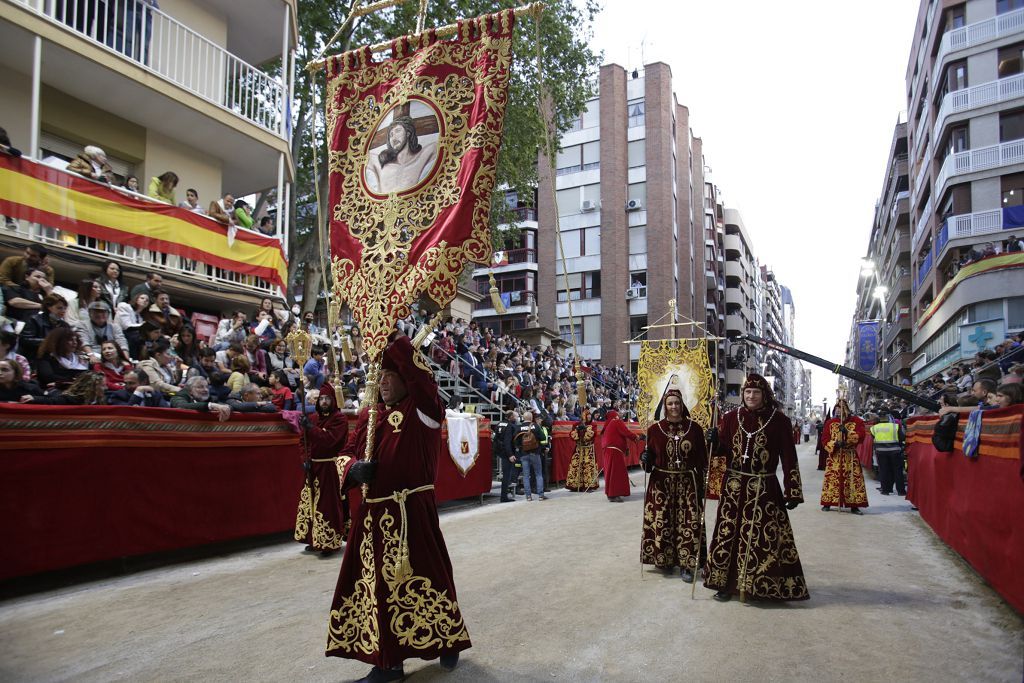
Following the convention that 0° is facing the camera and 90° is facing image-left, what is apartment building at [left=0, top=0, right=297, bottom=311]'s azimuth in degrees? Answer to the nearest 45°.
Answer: approximately 315°

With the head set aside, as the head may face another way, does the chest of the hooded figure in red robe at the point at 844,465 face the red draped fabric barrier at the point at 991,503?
yes

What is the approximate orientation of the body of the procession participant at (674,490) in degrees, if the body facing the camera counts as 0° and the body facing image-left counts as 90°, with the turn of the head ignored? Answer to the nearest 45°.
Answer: approximately 0°

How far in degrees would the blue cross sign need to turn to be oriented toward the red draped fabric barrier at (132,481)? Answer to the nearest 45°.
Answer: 0° — it already faces it

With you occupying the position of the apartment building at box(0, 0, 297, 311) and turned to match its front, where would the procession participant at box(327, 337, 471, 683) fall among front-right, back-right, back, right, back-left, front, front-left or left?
front-right

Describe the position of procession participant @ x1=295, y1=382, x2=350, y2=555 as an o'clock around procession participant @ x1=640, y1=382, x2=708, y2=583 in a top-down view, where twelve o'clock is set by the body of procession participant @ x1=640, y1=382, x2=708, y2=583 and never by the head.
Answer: procession participant @ x1=295, y1=382, x2=350, y2=555 is roughly at 3 o'clock from procession participant @ x1=640, y1=382, x2=708, y2=583.

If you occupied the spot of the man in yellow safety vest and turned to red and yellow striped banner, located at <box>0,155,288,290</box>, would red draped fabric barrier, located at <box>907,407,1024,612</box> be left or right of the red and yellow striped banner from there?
left

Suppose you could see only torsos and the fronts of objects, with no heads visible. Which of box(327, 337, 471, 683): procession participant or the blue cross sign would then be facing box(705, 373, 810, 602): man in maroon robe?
the blue cross sign

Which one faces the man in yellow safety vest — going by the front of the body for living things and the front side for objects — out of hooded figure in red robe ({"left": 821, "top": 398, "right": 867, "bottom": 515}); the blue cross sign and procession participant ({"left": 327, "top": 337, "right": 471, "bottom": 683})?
the blue cross sign

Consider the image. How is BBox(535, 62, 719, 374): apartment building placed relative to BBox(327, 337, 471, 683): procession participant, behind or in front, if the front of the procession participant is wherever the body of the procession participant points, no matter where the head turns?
behind

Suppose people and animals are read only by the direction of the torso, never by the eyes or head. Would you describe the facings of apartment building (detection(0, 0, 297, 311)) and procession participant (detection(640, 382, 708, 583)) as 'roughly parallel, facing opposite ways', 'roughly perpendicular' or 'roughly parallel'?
roughly perpendicular

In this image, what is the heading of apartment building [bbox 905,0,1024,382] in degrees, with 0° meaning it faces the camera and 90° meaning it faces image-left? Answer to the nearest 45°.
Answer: approximately 45°
